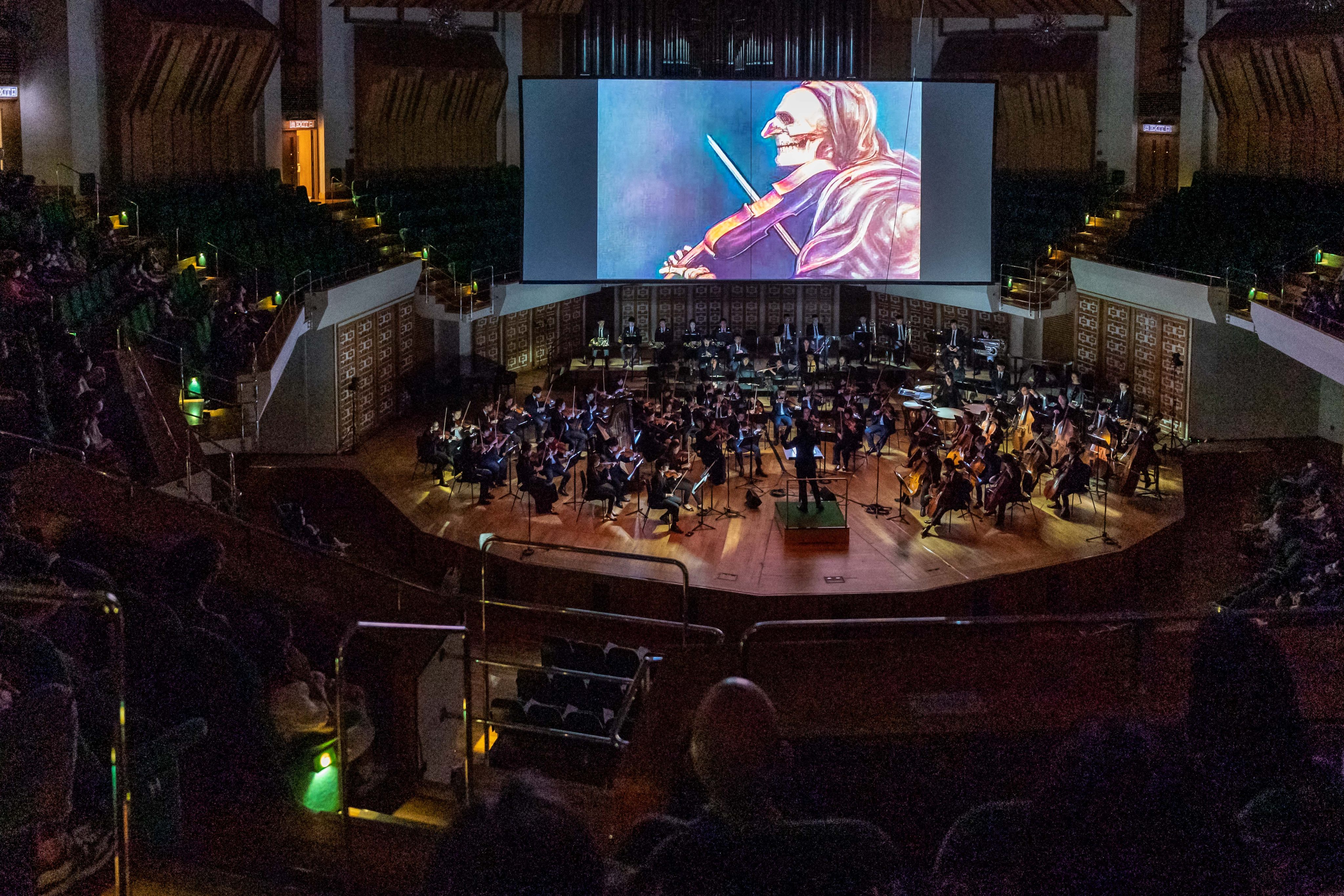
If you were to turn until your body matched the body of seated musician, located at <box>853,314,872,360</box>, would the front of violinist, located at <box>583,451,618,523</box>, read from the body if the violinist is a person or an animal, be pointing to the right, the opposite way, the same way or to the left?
to the left

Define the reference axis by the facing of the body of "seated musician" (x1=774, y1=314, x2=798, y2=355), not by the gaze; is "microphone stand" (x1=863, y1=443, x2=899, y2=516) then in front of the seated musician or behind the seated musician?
in front

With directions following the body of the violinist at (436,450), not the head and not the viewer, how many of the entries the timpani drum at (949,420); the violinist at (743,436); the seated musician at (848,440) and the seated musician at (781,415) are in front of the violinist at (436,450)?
4

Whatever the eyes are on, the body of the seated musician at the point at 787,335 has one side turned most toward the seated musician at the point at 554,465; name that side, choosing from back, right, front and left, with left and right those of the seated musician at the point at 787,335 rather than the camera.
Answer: front

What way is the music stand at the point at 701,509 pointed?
to the viewer's left

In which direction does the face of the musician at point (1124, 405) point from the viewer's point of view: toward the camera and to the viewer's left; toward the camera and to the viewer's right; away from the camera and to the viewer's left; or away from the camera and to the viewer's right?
toward the camera and to the viewer's left

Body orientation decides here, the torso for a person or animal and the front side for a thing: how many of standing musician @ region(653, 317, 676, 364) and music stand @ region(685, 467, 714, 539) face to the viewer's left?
1

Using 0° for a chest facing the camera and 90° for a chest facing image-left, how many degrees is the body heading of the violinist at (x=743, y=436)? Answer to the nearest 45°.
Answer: approximately 315°

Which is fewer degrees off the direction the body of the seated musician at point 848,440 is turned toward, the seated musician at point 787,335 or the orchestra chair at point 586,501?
the orchestra chair

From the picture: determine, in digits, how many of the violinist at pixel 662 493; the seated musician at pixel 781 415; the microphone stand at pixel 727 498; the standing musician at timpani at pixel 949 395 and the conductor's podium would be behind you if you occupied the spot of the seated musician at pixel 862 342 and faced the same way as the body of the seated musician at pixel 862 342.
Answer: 0

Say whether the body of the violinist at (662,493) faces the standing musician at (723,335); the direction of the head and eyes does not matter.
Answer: no

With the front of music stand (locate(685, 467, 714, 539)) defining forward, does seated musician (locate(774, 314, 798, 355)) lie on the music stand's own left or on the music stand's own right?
on the music stand's own right

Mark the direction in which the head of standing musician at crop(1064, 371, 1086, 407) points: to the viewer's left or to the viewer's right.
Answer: to the viewer's left

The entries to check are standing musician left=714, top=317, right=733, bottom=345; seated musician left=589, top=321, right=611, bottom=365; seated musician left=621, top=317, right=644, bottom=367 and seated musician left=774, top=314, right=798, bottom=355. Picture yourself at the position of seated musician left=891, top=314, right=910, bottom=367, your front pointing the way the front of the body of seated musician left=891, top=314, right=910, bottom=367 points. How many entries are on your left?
0

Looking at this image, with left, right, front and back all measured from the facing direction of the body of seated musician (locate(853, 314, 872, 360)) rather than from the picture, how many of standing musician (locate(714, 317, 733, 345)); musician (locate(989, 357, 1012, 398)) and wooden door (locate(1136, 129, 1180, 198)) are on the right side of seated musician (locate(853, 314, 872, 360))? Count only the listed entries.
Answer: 1

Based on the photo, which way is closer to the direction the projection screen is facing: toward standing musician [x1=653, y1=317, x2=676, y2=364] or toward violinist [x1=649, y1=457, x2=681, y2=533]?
the violinist

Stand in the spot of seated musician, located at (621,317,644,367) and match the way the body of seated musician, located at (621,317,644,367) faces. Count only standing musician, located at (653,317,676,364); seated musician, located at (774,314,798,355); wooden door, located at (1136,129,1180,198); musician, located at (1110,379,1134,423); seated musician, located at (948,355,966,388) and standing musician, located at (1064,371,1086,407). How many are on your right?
0

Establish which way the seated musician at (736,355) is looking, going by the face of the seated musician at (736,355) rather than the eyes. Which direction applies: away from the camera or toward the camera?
toward the camera

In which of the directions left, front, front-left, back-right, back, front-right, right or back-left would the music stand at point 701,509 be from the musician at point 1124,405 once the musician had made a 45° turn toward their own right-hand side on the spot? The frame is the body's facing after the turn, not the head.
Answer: front-left

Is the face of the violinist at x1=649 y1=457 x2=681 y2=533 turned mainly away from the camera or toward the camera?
toward the camera

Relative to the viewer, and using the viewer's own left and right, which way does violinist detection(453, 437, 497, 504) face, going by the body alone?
facing to the right of the viewer
